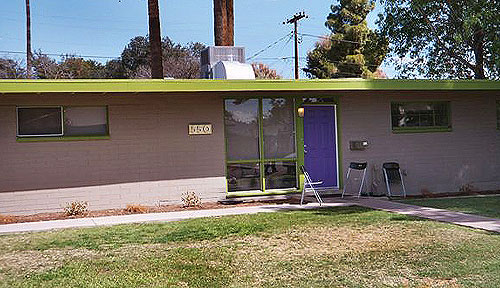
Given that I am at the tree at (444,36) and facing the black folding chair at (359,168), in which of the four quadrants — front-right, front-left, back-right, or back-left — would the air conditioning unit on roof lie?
front-right

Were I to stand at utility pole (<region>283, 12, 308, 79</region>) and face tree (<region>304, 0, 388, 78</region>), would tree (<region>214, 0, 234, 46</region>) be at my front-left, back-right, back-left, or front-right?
back-right

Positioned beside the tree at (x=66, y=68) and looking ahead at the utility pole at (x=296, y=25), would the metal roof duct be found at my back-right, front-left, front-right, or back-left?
front-right

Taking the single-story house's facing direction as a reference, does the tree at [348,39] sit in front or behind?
behind

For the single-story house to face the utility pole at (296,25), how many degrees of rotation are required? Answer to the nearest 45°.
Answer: approximately 180°

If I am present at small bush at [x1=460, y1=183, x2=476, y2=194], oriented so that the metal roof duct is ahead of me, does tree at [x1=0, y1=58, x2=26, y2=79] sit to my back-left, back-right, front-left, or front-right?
front-right

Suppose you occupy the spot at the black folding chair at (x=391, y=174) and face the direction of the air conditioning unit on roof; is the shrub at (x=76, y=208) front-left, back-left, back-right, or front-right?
front-left

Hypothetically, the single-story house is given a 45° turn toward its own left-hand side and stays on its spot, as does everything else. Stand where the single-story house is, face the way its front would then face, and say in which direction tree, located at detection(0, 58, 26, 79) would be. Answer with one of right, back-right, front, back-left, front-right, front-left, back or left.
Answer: back

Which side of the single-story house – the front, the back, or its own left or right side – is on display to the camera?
front

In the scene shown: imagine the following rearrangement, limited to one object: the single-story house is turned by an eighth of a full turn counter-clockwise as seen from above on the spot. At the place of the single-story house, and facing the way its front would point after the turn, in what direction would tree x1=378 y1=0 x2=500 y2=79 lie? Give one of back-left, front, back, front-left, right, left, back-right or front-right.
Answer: left

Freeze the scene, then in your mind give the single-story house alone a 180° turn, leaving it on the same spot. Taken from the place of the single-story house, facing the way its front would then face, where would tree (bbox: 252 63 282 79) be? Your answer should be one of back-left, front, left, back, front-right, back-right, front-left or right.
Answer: front
